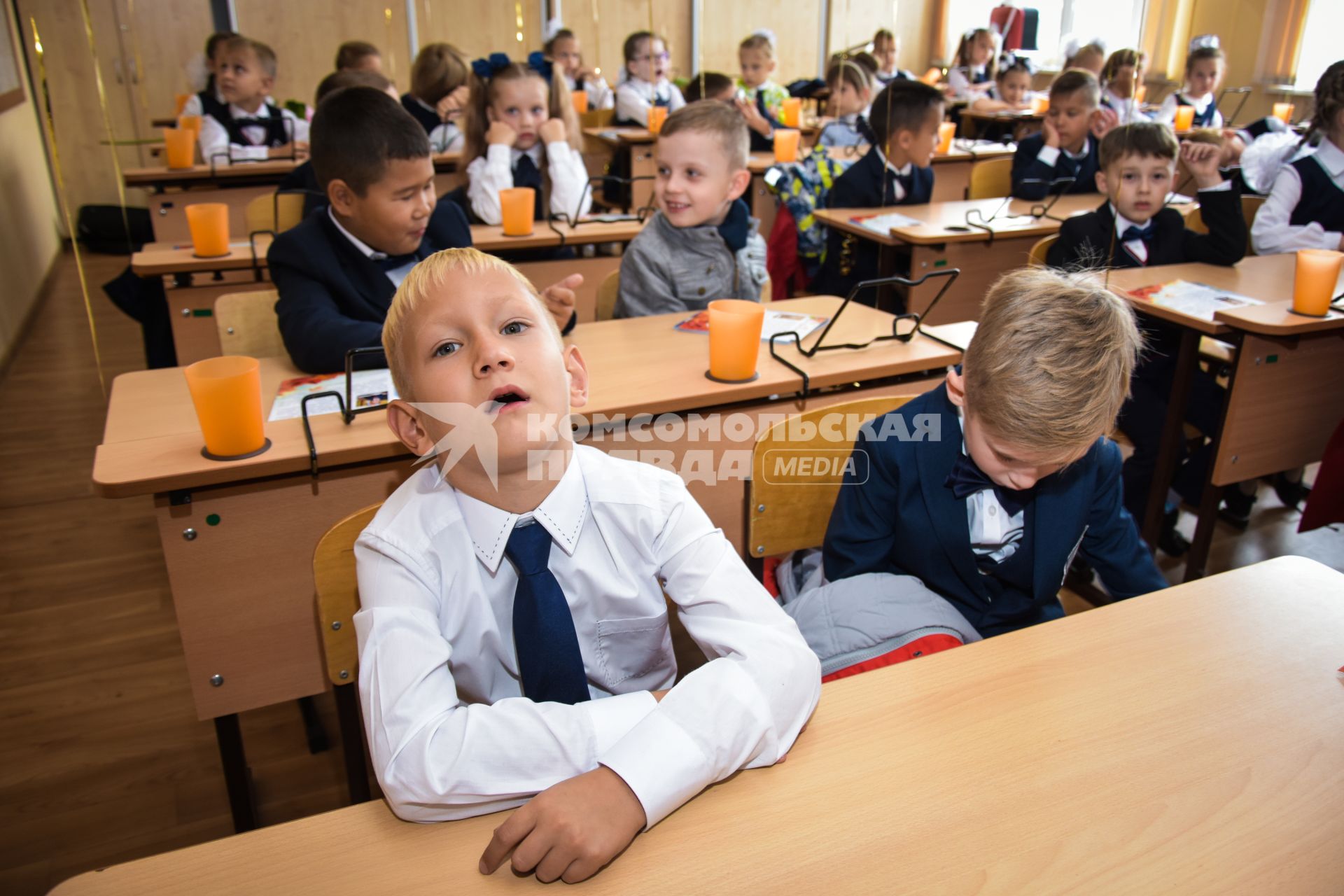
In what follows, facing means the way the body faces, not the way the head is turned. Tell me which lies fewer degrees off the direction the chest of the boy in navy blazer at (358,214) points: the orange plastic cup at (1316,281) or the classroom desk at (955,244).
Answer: the orange plastic cup

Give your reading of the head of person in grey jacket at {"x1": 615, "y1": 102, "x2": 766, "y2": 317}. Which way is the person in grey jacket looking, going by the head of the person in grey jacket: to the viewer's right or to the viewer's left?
to the viewer's left

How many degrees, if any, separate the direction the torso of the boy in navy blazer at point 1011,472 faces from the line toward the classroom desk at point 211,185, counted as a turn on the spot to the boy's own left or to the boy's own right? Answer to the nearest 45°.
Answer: approximately 135° to the boy's own right

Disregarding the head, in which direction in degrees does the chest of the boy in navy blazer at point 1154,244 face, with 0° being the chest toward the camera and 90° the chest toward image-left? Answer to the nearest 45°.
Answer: approximately 0°

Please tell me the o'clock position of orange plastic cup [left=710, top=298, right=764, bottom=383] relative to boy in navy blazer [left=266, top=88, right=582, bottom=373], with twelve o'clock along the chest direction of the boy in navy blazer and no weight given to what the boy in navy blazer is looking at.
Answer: The orange plastic cup is roughly at 12 o'clock from the boy in navy blazer.

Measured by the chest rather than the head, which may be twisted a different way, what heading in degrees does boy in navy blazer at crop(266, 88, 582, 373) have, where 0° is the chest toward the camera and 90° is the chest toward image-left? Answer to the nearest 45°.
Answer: approximately 315°
